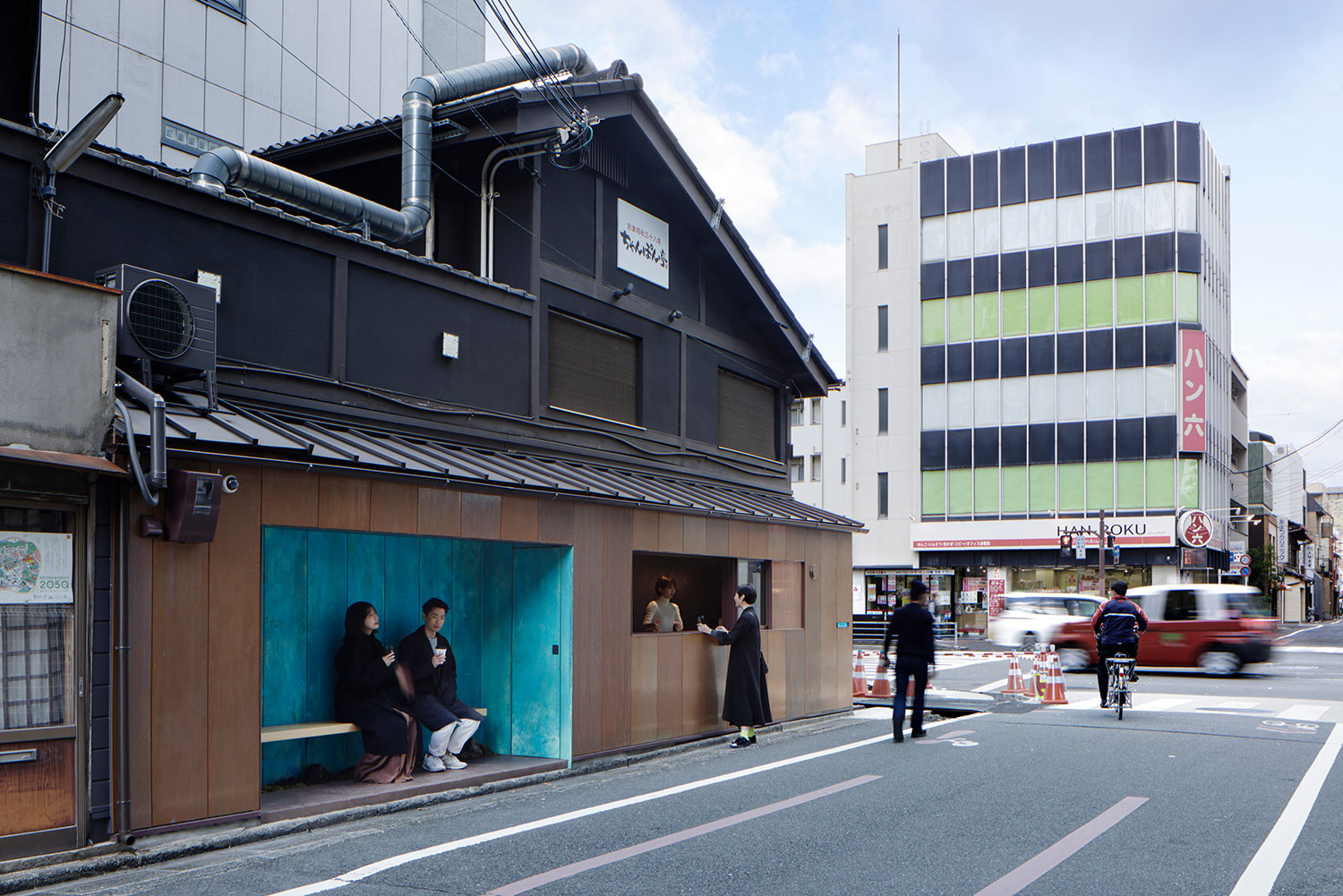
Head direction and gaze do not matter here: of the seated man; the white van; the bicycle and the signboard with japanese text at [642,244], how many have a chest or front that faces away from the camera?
1

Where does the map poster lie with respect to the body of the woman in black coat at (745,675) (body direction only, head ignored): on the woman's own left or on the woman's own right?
on the woman's own left

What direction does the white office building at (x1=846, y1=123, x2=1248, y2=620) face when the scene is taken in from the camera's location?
facing the viewer

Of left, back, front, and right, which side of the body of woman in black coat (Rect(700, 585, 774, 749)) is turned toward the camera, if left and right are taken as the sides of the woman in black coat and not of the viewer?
left

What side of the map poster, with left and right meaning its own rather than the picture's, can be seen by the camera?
front

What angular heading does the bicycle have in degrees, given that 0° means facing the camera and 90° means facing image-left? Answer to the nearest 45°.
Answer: approximately 180°

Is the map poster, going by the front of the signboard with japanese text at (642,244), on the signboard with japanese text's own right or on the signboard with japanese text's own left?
on the signboard with japanese text's own right

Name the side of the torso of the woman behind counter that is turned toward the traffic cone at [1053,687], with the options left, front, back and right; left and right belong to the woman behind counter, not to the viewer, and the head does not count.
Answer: left

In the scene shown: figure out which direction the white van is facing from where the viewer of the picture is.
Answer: facing to the right of the viewer

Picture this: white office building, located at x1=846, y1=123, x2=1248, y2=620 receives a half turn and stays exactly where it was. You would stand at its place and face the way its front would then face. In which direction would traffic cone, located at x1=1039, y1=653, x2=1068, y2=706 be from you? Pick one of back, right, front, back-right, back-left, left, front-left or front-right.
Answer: back

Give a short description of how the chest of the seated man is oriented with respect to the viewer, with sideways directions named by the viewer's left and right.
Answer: facing the viewer and to the right of the viewer

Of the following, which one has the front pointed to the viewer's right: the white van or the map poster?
the white van

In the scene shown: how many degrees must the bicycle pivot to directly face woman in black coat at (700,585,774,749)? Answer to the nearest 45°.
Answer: approximately 135° to its left

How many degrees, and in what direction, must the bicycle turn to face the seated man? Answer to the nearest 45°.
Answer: approximately 135° to its left

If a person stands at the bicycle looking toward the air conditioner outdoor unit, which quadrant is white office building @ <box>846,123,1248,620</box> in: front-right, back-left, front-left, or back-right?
back-right

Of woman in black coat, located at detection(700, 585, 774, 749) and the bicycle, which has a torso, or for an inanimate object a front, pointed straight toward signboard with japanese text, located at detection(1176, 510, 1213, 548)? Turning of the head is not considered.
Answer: the bicycle
